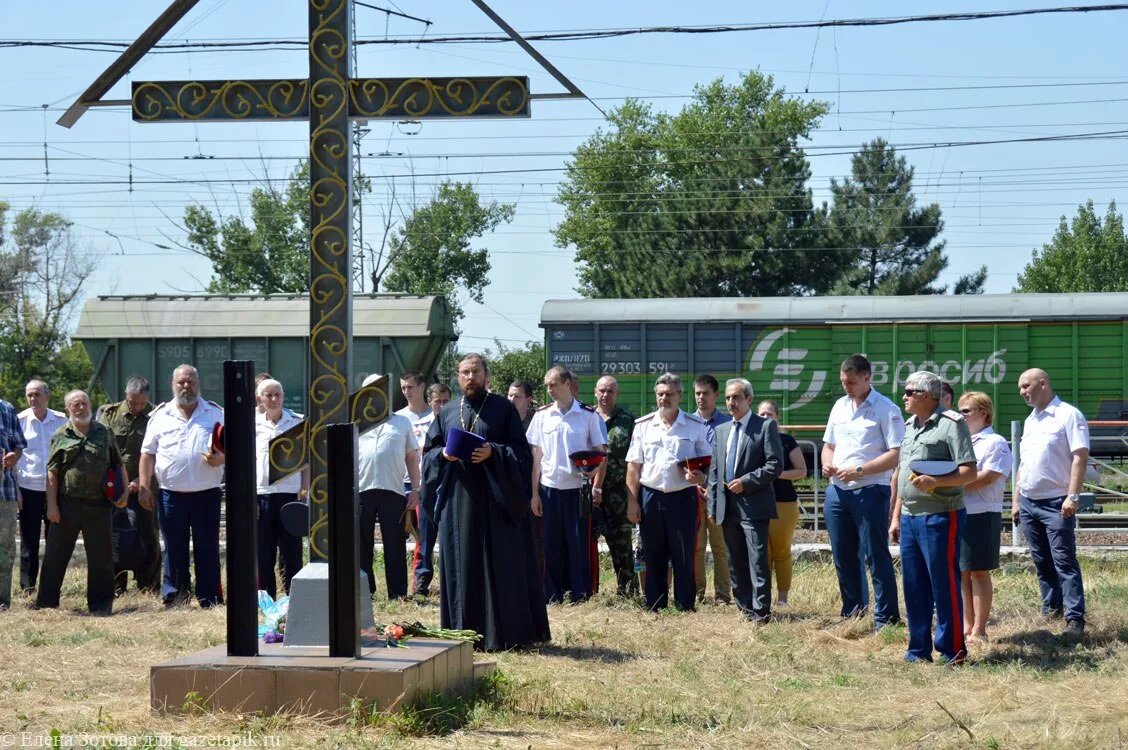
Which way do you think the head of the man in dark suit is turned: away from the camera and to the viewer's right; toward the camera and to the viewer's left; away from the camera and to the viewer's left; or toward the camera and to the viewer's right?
toward the camera and to the viewer's left

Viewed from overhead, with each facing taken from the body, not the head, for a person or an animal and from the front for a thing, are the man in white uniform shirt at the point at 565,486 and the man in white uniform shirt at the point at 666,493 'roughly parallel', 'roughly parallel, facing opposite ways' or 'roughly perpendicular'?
roughly parallel

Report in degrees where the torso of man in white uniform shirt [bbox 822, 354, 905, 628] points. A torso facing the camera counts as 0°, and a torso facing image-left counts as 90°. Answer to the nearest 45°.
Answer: approximately 45°

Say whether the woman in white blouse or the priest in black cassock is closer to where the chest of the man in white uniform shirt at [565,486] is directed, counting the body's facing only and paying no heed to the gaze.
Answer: the priest in black cassock

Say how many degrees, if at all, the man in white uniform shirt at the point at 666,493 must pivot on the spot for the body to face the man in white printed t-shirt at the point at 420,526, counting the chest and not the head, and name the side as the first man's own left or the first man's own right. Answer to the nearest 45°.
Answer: approximately 135° to the first man's own right

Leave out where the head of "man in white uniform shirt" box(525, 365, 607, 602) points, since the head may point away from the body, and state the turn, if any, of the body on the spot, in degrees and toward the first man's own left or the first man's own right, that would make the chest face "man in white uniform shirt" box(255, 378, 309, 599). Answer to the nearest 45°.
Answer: approximately 90° to the first man's own right

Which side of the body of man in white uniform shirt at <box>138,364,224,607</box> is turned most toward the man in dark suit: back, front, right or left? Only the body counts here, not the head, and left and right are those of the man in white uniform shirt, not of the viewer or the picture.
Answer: left

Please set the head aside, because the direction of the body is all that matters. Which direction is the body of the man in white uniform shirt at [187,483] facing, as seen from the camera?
toward the camera

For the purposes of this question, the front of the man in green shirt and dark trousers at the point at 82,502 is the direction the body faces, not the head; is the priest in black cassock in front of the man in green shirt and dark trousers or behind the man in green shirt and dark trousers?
in front

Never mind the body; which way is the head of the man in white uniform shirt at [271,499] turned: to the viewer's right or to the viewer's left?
to the viewer's right

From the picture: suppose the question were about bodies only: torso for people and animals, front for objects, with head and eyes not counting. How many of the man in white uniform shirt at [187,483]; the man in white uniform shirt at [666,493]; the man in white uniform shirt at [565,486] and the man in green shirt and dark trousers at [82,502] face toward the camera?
4

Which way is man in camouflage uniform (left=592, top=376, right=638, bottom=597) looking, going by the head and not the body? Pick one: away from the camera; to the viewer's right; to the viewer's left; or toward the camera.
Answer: toward the camera

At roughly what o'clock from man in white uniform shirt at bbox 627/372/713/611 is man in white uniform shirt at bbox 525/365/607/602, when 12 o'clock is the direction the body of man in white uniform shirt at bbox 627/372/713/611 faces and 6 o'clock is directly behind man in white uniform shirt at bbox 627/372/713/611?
man in white uniform shirt at bbox 525/365/607/602 is roughly at 4 o'clock from man in white uniform shirt at bbox 627/372/713/611.

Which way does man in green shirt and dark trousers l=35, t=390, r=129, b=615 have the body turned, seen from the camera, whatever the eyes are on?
toward the camera

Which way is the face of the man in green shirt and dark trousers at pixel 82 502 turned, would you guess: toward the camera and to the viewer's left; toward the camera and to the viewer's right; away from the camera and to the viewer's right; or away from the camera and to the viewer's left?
toward the camera and to the viewer's right
